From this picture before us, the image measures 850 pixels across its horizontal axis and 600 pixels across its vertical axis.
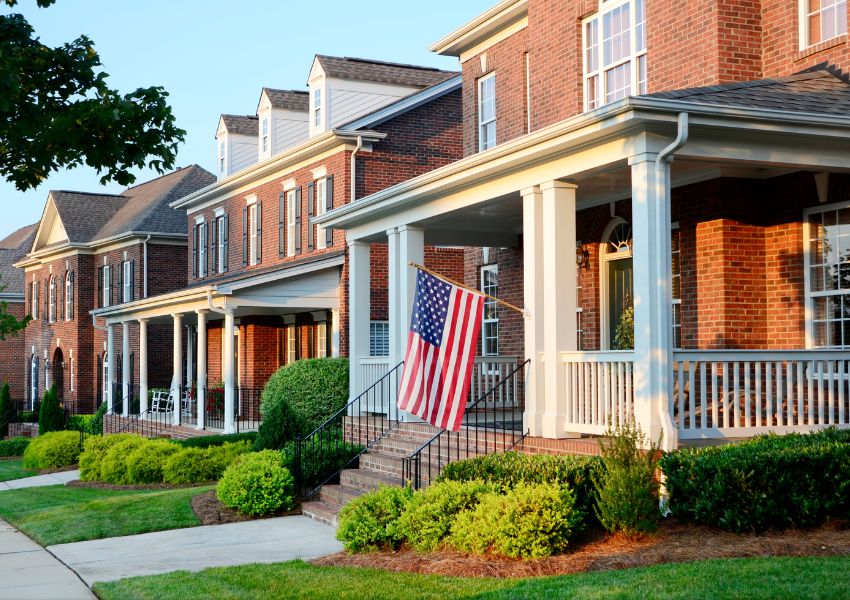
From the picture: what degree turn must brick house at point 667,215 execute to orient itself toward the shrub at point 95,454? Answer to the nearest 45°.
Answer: approximately 90° to its right

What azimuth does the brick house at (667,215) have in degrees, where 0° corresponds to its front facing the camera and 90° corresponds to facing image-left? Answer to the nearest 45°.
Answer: approximately 45°

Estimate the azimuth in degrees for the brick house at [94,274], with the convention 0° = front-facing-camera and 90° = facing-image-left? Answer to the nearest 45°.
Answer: approximately 45°

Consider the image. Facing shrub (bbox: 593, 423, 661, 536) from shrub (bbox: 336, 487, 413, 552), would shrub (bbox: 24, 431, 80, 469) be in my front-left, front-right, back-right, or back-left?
back-left

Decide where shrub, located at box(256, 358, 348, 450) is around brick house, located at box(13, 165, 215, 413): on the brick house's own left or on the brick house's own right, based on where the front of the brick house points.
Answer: on the brick house's own left

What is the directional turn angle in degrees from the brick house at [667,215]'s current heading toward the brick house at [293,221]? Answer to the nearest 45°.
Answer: approximately 90° to its right

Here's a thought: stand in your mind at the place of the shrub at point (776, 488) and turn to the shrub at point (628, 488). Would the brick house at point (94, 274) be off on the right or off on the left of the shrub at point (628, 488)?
right

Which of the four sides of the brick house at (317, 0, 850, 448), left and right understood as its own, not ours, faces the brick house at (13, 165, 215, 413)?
right
